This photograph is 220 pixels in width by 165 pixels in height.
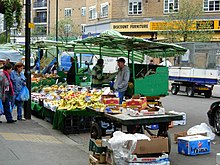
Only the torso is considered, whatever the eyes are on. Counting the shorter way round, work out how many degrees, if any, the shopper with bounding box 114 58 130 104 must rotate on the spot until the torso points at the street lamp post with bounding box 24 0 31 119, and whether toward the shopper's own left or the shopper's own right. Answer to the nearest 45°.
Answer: approximately 45° to the shopper's own right

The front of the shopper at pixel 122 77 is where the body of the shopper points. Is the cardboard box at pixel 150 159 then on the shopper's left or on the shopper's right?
on the shopper's left

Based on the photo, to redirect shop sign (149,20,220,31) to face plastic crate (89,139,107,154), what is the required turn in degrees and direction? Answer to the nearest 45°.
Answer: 0° — it already faces it

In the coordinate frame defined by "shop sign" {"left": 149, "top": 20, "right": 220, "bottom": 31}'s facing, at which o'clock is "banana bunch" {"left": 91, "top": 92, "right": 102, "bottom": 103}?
The banana bunch is roughly at 12 o'clock from the shop sign.

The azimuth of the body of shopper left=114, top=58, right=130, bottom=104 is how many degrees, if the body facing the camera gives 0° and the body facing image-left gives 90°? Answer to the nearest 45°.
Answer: approximately 45°
